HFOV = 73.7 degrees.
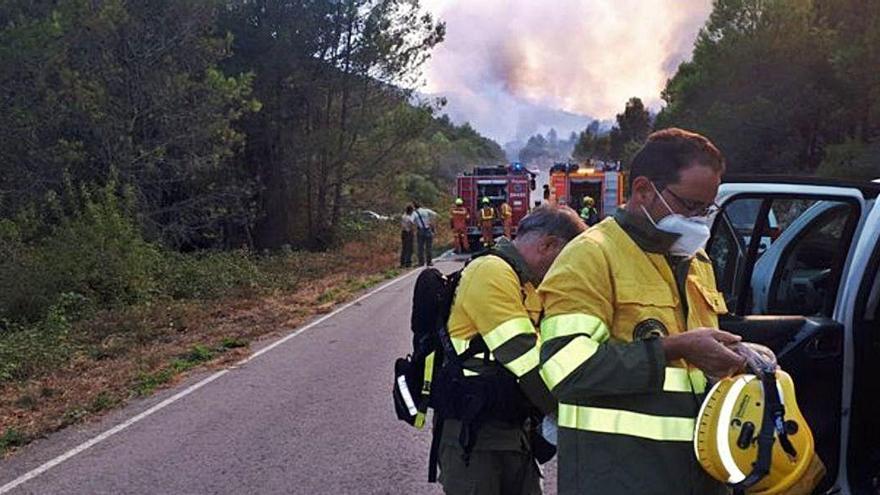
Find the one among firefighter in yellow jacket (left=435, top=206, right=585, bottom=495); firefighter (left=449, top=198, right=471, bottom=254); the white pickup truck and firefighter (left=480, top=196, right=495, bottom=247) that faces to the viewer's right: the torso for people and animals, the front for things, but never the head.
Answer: the firefighter in yellow jacket

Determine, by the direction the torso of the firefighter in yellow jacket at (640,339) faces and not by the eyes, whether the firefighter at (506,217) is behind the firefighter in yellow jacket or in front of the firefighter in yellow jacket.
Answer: behind

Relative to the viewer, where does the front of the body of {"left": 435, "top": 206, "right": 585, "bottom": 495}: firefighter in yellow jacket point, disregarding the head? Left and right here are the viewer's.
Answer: facing to the right of the viewer

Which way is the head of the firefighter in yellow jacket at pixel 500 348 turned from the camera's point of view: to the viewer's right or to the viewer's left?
to the viewer's right
